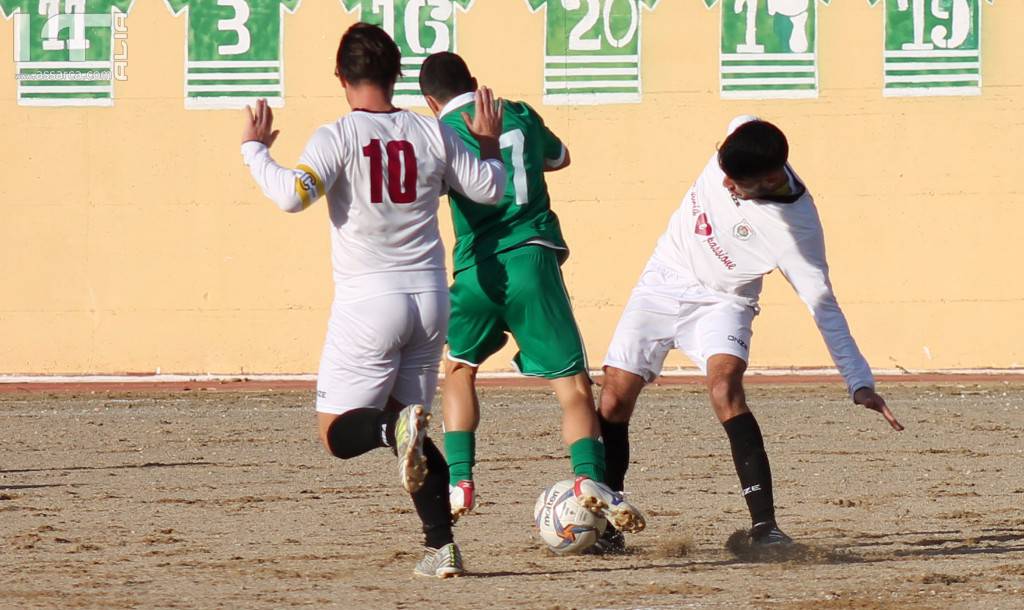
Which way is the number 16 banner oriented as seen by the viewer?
toward the camera

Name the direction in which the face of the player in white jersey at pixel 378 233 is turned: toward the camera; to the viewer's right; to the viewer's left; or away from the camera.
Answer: away from the camera

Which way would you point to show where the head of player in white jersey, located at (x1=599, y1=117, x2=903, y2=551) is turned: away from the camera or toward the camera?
toward the camera

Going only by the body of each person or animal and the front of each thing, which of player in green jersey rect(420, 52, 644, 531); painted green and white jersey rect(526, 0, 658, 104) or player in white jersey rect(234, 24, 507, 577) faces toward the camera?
the painted green and white jersey

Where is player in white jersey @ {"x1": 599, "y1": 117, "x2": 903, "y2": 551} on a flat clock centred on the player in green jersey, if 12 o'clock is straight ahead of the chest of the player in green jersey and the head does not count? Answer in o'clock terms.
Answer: The player in white jersey is roughly at 3 o'clock from the player in green jersey.

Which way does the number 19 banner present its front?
toward the camera

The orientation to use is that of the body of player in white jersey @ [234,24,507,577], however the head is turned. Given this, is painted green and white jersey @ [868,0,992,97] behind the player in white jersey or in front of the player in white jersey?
in front

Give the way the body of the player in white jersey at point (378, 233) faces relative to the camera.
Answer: away from the camera

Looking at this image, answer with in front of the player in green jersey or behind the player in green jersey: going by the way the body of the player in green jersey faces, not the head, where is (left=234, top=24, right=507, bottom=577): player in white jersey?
behind

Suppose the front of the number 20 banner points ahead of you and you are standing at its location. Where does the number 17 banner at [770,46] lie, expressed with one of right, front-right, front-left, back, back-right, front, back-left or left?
left

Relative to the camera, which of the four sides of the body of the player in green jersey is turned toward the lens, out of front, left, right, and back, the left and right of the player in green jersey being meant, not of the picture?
back

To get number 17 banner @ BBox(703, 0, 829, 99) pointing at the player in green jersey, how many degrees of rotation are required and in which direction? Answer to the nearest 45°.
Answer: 0° — it already faces them

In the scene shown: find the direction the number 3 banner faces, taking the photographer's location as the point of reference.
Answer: facing the viewer

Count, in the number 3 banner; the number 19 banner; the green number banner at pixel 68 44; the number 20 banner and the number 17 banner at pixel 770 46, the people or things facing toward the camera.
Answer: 5

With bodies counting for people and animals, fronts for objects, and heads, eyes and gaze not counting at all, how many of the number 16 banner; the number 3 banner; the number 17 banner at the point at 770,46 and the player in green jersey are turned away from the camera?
1

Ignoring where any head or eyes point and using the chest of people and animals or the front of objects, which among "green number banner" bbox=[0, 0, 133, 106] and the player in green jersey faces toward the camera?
the green number banner

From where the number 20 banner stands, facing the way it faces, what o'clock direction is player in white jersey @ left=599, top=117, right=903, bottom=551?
The player in white jersey is roughly at 12 o'clock from the number 20 banner.

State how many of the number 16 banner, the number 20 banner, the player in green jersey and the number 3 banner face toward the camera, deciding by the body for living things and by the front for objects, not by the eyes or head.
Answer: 3

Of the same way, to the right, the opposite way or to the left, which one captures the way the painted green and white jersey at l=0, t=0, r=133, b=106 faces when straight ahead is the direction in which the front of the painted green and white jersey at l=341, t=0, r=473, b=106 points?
the same way

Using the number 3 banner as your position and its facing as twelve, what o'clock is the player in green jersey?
The player in green jersey is roughly at 12 o'clock from the number 3 banner.
